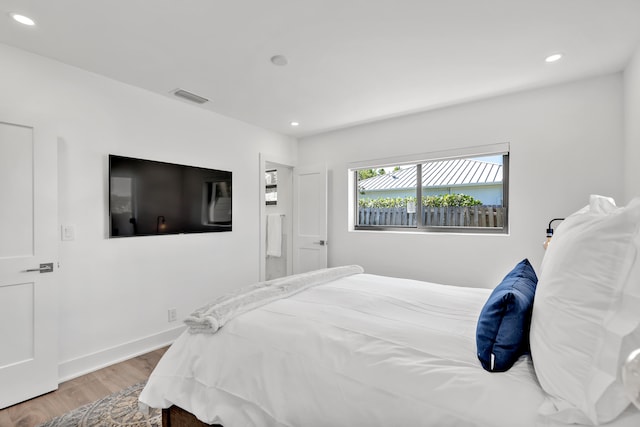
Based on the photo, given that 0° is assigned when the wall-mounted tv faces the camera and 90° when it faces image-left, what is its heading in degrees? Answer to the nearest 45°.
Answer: approximately 315°

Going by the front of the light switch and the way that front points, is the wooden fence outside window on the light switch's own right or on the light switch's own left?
on the light switch's own left

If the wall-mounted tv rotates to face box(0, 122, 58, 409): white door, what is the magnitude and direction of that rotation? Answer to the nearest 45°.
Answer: approximately 90° to its right

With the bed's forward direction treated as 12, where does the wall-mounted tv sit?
The wall-mounted tv is roughly at 1 o'clock from the bed.

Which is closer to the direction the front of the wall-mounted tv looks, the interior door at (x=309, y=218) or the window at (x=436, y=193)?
the window

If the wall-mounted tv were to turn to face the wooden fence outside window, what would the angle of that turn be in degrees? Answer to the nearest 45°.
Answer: approximately 45° to its left

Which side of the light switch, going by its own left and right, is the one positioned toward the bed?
front

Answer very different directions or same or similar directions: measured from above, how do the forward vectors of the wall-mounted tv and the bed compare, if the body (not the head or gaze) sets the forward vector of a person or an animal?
very different directions

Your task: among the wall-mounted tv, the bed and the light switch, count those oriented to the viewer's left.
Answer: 1

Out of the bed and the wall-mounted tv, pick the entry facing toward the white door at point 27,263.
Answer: the bed

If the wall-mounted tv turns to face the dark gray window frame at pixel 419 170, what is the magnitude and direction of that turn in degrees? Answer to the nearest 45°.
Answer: approximately 45° to its left

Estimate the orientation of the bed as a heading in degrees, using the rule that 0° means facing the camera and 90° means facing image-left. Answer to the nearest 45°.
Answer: approximately 90°
